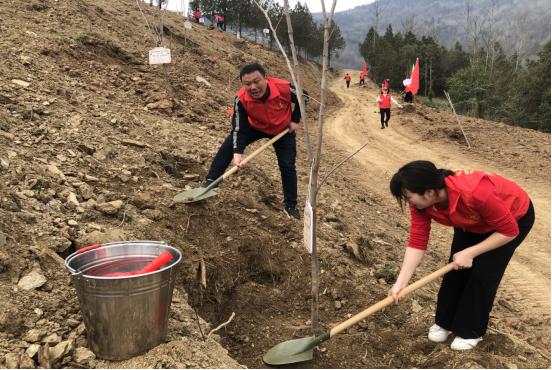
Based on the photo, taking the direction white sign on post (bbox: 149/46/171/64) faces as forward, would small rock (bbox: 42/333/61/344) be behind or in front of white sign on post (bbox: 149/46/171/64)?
in front

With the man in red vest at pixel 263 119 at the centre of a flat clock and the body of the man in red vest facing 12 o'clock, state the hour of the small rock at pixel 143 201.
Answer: The small rock is roughly at 2 o'clock from the man in red vest.

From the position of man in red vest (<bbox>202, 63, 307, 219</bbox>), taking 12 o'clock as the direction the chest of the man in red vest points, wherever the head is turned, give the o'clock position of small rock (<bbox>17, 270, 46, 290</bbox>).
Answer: The small rock is roughly at 1 o'clock from the man in red vest.

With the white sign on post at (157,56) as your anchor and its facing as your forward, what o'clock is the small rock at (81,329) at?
The small rock is roughly at 12 o'clock from the white sign on post.

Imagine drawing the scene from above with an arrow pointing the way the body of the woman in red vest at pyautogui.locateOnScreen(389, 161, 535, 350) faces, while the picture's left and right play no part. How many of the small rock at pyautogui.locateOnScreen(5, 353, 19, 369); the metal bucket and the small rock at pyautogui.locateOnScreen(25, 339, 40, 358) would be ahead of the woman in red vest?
3

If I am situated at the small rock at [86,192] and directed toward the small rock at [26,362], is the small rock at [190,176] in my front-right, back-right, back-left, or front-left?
back-left

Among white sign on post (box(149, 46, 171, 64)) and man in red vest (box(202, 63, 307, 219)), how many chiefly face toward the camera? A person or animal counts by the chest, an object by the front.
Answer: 2

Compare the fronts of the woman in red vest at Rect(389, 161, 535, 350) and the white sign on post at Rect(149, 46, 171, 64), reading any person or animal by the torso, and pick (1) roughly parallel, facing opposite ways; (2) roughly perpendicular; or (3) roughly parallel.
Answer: roughly perpendicular
